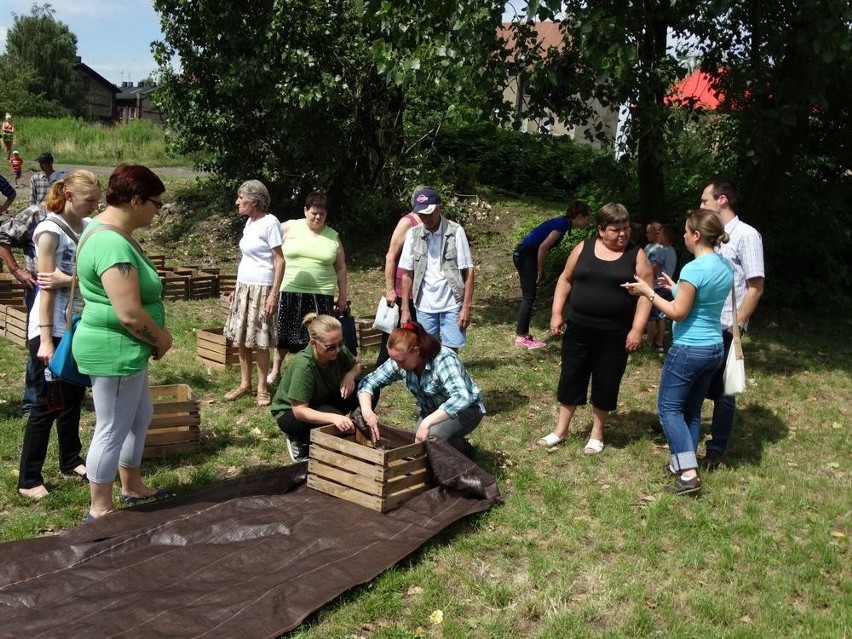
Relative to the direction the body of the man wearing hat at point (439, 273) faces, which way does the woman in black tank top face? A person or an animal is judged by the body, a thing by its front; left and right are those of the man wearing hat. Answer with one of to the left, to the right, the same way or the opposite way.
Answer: the same way

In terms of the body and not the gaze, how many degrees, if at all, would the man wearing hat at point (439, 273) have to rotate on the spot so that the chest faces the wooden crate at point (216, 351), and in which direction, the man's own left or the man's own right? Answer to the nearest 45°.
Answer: approximately 135° to the man's own right

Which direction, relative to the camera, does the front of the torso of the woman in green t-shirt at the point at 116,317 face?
to the viewer's right

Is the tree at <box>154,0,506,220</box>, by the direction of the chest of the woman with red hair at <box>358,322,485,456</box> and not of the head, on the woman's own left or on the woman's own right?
on the woman's own right

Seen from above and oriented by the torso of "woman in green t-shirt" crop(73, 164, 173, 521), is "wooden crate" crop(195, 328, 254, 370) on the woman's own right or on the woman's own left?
on the woman's own left

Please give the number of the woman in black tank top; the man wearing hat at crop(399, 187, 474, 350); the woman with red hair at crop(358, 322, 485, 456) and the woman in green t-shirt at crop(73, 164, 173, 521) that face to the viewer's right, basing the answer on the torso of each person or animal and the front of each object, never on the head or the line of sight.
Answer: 1

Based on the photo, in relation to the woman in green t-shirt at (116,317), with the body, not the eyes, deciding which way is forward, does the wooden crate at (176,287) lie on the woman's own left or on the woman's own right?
on the woman's own left

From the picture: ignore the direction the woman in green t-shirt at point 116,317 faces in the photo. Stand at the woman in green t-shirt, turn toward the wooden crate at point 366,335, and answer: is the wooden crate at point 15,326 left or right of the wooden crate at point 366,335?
left

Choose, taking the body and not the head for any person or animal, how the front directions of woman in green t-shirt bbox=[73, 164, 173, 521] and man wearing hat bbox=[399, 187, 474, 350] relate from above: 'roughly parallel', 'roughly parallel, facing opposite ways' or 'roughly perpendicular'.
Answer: roughly perpendicular

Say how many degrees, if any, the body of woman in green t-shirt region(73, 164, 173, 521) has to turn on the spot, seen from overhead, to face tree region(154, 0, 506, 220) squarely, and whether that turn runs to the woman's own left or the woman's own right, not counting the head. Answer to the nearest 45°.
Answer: approximately 90° to the woman's own left

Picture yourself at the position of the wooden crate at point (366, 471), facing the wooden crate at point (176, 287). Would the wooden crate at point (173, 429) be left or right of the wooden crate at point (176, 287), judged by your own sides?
left

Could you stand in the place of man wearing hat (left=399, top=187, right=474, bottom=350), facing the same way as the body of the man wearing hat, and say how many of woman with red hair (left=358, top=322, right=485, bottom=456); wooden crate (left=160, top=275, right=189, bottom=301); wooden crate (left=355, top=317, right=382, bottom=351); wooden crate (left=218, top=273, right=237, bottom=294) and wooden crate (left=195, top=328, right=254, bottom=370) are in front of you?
1

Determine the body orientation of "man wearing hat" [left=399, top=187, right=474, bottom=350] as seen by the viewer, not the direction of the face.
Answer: toward the camera

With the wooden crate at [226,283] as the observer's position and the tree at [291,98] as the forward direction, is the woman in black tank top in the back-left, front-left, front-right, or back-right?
back-right

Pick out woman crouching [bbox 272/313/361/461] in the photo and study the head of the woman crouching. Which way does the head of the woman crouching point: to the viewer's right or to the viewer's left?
to the viewer's right

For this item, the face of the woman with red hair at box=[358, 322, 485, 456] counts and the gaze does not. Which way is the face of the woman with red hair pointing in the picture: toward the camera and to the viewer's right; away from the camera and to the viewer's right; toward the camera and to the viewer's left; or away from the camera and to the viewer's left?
toward the camera and to the viewer's left

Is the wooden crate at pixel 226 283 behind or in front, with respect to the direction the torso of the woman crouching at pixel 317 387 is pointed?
behind

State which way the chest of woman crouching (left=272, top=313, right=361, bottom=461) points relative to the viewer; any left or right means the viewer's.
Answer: facing the viewer and to the right of the viewer
